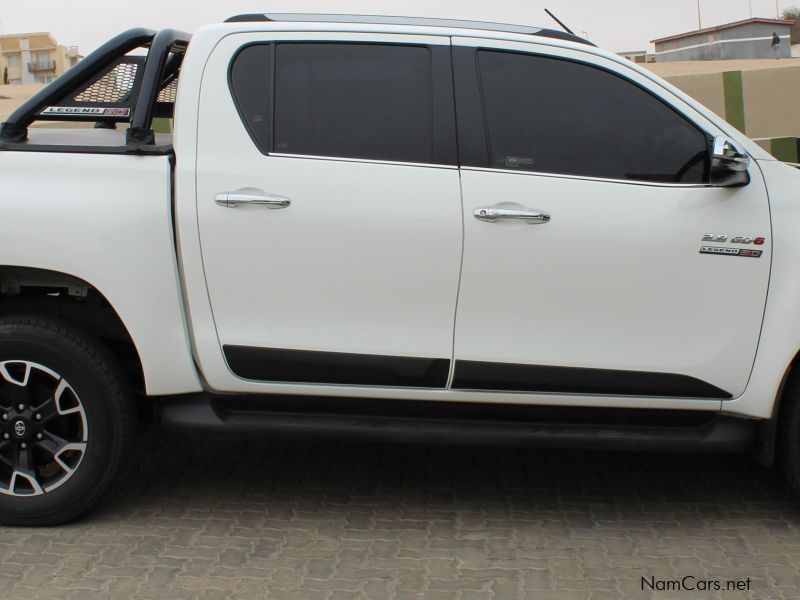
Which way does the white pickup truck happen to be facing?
to the viewer's right
